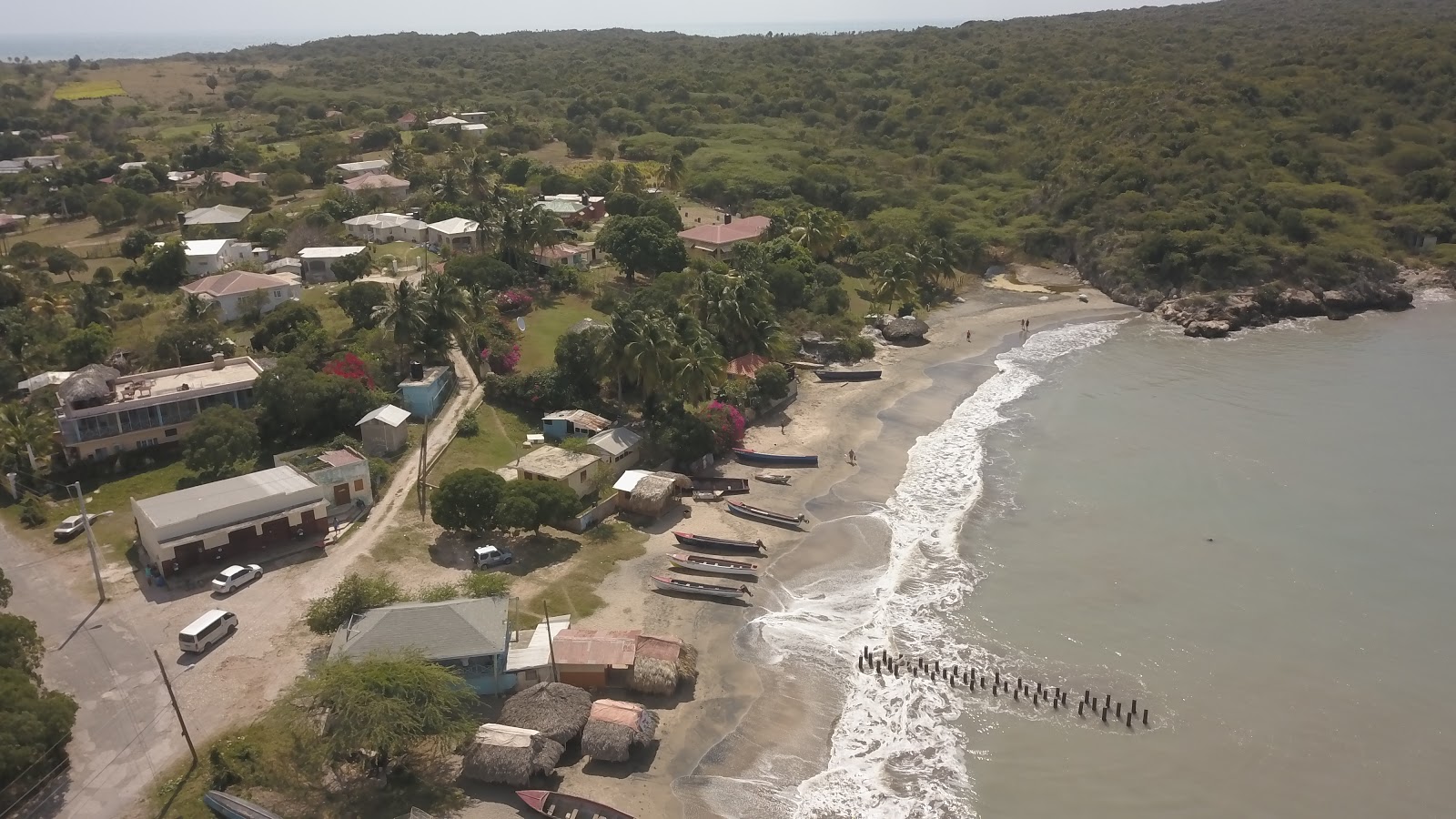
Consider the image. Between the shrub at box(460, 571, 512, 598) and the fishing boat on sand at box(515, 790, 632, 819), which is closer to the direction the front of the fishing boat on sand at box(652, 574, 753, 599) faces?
the shrub

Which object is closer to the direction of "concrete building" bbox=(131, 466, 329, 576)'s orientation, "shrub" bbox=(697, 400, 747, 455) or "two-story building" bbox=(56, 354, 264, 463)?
the shrub

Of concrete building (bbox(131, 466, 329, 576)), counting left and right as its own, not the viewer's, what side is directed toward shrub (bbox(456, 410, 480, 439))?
left

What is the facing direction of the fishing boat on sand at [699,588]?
to the viewer's left

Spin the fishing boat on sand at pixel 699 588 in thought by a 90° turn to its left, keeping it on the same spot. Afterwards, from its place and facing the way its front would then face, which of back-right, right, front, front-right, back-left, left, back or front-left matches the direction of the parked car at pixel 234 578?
right

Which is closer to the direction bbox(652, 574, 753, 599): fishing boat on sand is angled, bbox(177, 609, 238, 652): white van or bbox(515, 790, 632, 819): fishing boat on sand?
the white van

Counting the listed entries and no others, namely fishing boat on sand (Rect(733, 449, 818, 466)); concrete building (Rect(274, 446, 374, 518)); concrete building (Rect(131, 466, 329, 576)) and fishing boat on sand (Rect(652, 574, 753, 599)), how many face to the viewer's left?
2

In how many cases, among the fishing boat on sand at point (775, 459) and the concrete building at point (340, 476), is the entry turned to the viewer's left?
1

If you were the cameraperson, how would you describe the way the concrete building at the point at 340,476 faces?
facing the viewer and to the right of the viewer

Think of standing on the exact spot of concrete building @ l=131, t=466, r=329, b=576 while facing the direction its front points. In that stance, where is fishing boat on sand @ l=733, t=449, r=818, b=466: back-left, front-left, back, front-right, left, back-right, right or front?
front-left

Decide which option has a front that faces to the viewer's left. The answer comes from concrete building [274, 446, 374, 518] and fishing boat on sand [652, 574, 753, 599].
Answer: the fishing boat on sand
